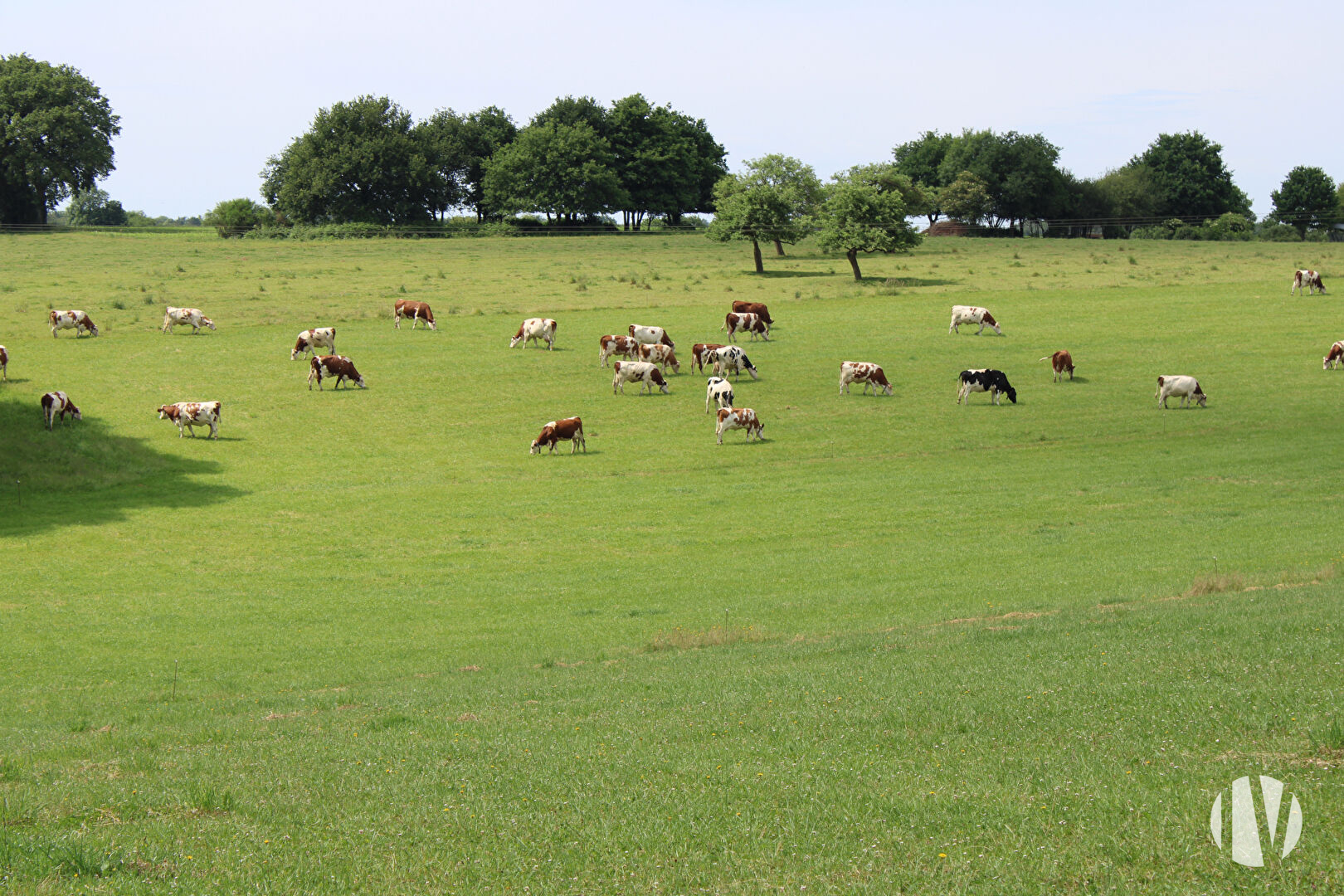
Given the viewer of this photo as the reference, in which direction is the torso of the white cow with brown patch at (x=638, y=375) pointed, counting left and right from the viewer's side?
facing to the right of the viewer

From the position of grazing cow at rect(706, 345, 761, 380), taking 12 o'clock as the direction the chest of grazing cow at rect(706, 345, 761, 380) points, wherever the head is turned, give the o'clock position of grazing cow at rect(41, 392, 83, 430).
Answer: grazing cow at rect(41, 392, 83, 430) is roughly at 5 o'clock from grazing cow at rect(706, 345, 761, 380).

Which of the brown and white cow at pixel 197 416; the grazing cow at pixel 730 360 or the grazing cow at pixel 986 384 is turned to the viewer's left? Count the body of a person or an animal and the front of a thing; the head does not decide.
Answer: the brown and white cow

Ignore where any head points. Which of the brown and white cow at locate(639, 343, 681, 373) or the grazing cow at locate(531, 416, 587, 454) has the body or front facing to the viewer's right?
the brown and white cow

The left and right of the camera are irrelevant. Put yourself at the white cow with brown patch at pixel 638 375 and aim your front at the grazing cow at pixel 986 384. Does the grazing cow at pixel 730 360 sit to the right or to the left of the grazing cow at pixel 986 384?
left

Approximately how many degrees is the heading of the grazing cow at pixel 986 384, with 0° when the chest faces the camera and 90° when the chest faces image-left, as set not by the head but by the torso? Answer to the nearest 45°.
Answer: approximately 270°

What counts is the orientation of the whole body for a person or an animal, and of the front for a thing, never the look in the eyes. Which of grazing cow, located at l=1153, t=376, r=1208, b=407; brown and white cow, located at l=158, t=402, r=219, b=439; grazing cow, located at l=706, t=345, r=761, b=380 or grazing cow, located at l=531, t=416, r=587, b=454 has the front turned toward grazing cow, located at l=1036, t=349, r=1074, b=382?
grazing cow, located at l=706, t=345, r=761, b=380

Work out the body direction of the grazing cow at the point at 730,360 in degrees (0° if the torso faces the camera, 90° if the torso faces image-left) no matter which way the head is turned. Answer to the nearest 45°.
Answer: approximately 270°

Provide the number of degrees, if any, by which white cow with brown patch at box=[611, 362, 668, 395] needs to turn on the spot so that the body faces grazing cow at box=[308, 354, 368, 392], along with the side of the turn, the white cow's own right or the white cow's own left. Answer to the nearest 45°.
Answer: approximately 180°

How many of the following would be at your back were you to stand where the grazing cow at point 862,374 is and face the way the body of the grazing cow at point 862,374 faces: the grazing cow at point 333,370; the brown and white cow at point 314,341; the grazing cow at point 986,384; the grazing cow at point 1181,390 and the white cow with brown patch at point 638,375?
3

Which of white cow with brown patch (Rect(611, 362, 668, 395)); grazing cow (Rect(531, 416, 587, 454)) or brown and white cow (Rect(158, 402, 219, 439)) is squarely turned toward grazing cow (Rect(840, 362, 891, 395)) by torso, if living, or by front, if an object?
the white cow with brown patch

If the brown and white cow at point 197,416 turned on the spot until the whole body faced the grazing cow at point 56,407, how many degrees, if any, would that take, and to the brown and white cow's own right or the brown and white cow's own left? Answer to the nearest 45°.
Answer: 0° — it already faces it

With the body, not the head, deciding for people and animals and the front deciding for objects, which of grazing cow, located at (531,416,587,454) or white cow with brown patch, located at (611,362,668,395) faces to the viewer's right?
the white cow with brown patch

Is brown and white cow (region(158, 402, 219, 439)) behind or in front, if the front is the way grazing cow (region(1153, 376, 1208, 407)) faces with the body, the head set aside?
behind

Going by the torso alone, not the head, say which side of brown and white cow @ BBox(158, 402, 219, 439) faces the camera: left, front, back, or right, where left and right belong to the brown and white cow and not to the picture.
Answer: left

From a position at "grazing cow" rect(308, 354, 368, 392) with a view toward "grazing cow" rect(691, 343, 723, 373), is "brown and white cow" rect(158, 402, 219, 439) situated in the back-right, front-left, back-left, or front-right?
back-right
